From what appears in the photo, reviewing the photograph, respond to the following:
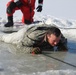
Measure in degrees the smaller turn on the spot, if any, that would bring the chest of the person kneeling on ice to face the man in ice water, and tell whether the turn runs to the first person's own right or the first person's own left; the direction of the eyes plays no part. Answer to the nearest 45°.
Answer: approximately 45° to the first person's own left
